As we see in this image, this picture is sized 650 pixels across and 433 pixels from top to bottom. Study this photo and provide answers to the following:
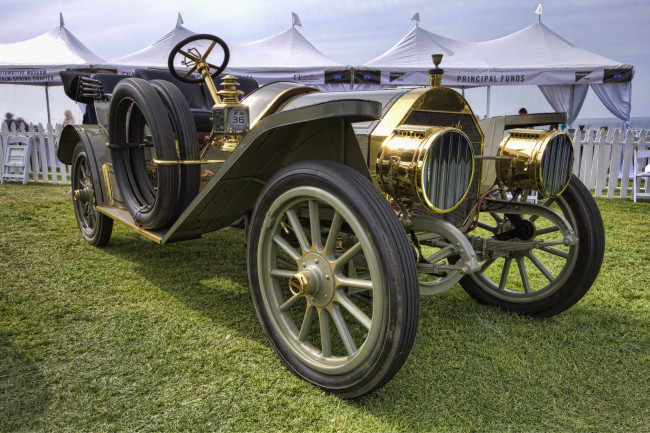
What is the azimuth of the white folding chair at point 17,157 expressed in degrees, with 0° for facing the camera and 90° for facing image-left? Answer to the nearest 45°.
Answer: approximately 45°

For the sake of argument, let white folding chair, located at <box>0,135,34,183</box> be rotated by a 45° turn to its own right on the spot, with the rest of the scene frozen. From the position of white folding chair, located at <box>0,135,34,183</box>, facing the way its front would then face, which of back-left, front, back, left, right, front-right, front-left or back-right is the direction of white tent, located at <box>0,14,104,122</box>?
right

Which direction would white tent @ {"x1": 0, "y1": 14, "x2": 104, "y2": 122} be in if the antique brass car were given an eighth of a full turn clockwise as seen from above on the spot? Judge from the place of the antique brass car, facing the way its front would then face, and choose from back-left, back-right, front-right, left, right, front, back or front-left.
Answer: back-right

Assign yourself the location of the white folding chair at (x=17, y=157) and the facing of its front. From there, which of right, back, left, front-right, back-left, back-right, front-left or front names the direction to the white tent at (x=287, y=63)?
back-left

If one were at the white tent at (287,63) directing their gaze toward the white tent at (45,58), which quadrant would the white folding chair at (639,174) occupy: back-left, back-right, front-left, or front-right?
back-left

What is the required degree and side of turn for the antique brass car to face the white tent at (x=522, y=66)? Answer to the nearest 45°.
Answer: approximately 90° to its left

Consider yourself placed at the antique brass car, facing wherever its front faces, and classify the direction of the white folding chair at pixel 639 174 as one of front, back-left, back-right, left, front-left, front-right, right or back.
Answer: left

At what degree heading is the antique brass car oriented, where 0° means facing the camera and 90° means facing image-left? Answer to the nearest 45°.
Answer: approximately 315°

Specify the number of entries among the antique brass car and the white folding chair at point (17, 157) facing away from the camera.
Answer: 0

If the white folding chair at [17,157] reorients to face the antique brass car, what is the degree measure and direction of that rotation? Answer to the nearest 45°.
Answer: approximately 45° to its left

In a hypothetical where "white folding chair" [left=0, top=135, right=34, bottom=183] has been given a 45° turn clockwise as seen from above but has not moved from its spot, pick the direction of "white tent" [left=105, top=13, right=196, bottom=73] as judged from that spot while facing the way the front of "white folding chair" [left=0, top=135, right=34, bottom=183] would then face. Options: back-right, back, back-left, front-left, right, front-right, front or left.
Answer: back-right

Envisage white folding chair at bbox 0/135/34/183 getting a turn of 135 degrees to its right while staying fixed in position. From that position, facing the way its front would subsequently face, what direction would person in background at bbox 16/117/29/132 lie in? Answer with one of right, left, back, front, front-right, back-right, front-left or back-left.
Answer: front

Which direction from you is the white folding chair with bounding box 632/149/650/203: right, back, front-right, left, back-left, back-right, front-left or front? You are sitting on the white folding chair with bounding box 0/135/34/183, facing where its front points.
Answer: left

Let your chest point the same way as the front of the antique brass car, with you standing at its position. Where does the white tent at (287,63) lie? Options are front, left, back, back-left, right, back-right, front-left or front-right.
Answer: back-left

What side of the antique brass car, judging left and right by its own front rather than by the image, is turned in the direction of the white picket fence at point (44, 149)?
back
